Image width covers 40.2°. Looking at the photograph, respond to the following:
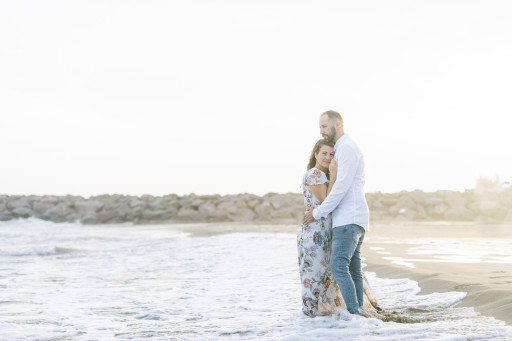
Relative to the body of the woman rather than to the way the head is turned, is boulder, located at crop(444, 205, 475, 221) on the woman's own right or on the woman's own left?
on the woman's own left

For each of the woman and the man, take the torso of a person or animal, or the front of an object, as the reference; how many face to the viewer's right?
1

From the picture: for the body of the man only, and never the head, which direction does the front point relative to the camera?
to the viewer's left

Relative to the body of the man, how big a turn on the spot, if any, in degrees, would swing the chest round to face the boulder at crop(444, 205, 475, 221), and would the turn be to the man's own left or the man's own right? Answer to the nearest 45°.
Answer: approximately 90° to the man's own right

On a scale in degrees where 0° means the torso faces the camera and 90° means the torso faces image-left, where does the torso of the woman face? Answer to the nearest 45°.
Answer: approximately 270°

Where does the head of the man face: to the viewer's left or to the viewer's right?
to the viewer's left

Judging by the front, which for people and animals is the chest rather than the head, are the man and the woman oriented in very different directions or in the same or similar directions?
very different directions
